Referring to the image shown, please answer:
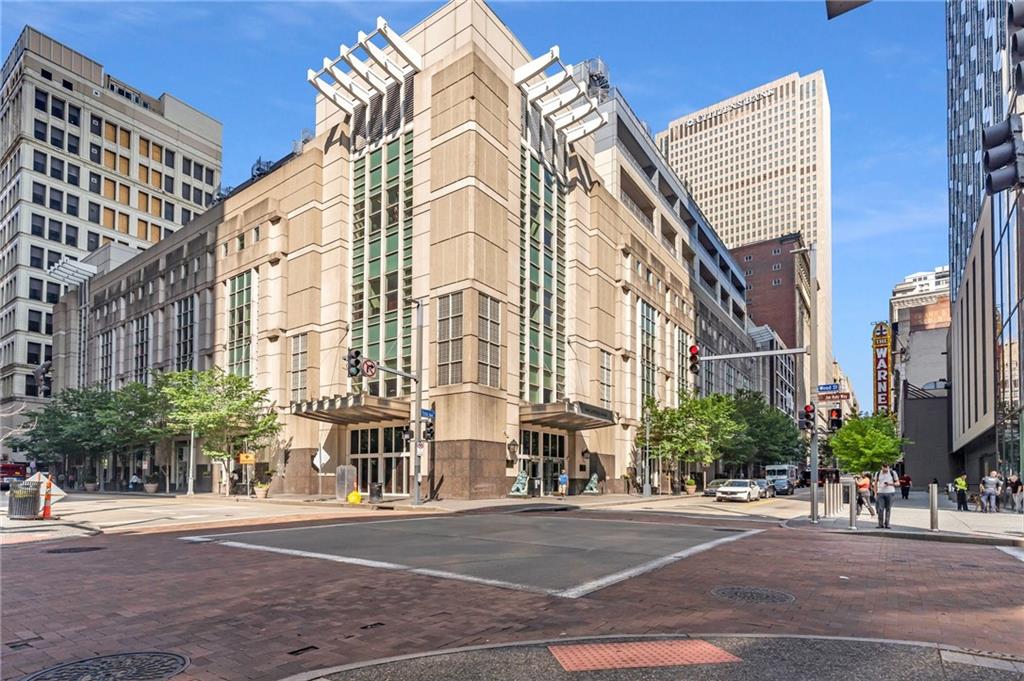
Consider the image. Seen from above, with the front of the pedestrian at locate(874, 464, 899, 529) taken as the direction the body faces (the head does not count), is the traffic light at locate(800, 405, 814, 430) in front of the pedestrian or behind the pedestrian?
behind

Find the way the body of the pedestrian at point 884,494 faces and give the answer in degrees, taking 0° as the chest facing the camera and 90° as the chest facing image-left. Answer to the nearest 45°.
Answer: approximately 0°

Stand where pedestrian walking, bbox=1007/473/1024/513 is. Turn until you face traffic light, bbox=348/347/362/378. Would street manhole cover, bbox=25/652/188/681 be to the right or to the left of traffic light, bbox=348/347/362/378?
left

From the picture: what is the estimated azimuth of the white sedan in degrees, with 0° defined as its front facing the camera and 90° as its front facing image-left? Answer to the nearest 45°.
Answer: approximately 45°
